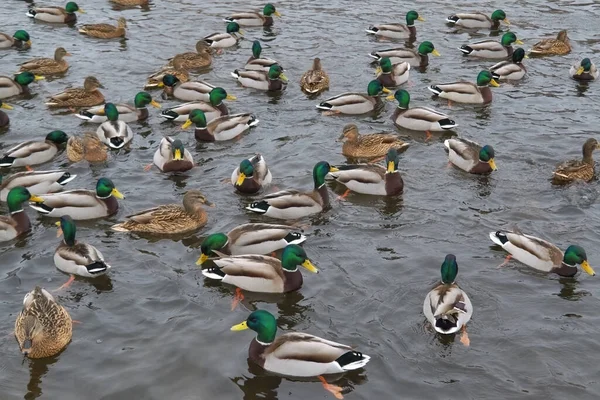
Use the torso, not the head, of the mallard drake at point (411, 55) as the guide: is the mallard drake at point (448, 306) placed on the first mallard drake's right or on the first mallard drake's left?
on the first mallard drake's right

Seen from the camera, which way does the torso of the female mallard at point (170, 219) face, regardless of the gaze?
to the viewer's right

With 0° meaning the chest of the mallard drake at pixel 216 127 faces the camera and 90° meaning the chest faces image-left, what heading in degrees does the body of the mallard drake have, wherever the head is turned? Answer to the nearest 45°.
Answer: approximately 90°

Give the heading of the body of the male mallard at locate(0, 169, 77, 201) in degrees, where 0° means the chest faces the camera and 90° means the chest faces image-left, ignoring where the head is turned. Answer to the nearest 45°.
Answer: approximately 90°

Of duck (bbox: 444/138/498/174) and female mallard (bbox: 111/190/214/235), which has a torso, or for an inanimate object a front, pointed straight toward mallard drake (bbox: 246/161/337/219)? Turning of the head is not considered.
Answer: the female mallard

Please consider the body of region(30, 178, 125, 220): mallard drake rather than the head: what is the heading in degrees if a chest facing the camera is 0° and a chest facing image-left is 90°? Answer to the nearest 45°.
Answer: approximately 270°

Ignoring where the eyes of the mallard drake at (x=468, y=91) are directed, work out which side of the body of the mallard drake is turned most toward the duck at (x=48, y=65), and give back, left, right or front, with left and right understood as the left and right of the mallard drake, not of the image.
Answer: back

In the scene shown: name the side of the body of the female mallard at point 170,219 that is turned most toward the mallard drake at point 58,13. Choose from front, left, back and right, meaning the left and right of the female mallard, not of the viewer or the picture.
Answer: left

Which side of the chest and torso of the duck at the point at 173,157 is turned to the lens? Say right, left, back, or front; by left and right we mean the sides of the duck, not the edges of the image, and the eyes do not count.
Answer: front

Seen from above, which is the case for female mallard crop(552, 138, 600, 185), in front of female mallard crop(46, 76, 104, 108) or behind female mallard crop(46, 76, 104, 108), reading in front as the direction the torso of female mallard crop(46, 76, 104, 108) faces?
in front

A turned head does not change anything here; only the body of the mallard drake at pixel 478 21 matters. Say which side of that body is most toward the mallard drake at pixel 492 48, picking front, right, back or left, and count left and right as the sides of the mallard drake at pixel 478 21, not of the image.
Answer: right

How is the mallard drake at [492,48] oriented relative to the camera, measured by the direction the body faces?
to the viewer's right
